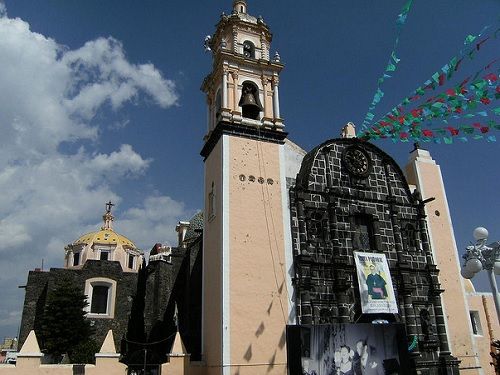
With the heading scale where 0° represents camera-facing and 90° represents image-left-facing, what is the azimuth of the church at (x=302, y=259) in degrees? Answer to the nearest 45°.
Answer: approximately 315°

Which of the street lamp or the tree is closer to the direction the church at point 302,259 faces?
the street lamp

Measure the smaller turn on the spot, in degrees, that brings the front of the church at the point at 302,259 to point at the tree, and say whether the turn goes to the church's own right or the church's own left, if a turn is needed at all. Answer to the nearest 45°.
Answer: approximately 135° to the church's own right
